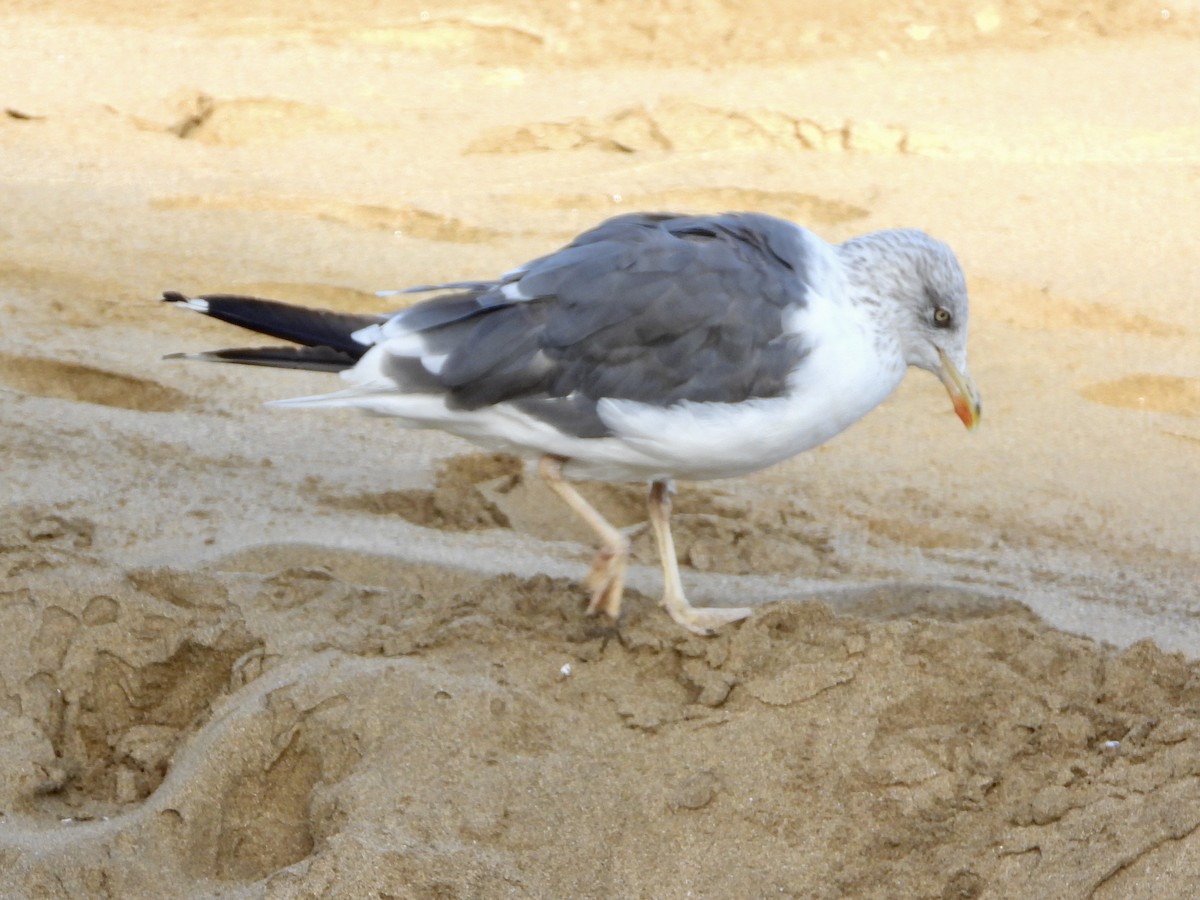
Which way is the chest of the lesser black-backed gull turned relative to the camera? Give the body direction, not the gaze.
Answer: to the viewer's right
